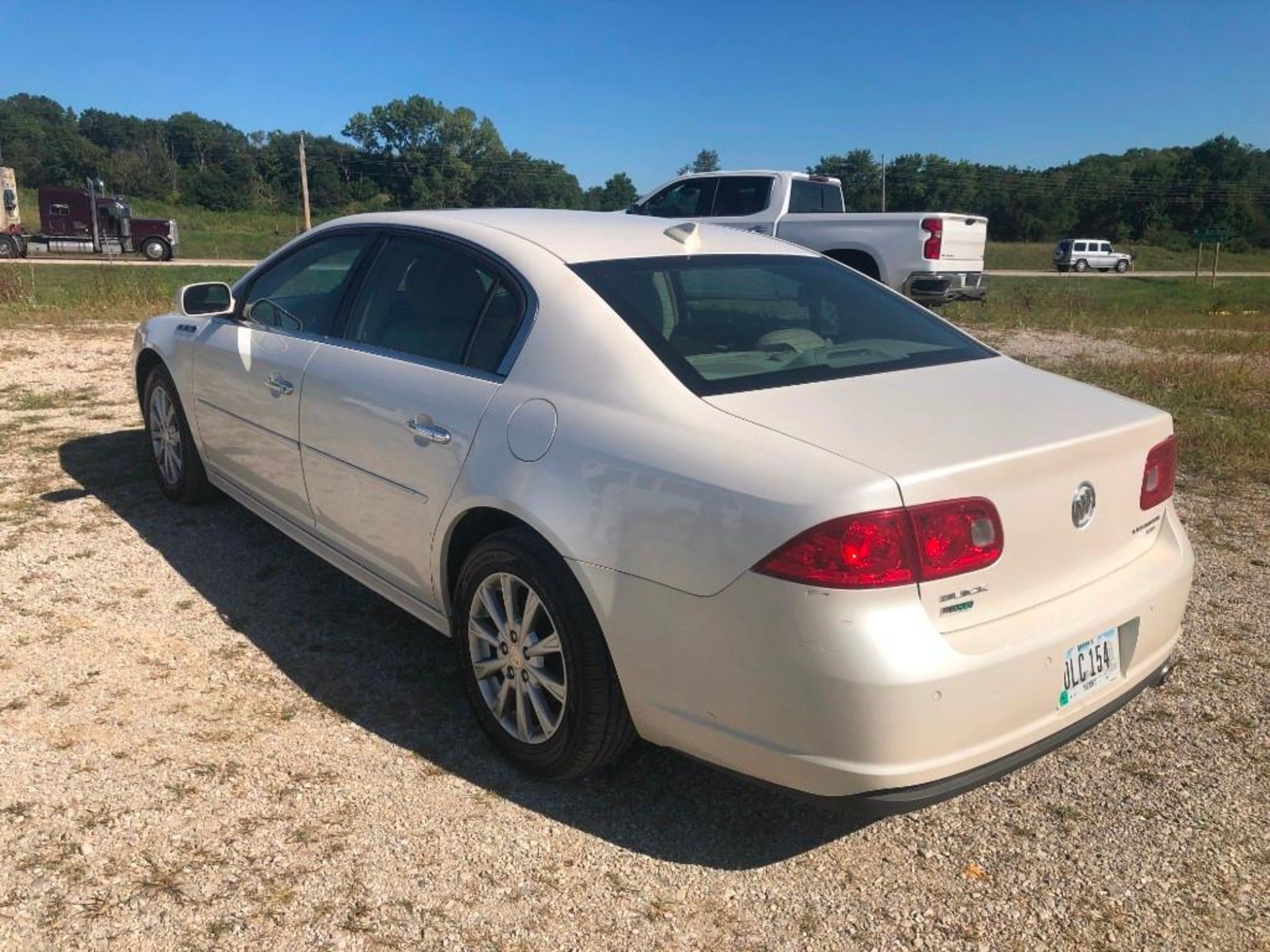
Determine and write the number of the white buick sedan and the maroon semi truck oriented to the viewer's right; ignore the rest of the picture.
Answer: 1

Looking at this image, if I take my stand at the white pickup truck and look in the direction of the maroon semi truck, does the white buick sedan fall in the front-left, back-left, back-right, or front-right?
back-left

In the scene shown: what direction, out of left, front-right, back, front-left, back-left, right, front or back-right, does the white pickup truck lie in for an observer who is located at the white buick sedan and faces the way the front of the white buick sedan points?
front-right

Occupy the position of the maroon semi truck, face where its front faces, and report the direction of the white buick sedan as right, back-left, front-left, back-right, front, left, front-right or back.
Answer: right

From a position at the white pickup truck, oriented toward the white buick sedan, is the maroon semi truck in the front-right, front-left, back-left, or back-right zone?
back-right

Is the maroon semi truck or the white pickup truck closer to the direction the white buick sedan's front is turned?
the maroon semi truck

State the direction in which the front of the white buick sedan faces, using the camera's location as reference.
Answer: facing away from the viewer and to the left of the viewer

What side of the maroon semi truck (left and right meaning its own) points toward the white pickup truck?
right

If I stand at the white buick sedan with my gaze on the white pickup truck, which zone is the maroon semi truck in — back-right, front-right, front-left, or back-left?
front-left

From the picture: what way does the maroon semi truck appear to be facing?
to the viewer's right
